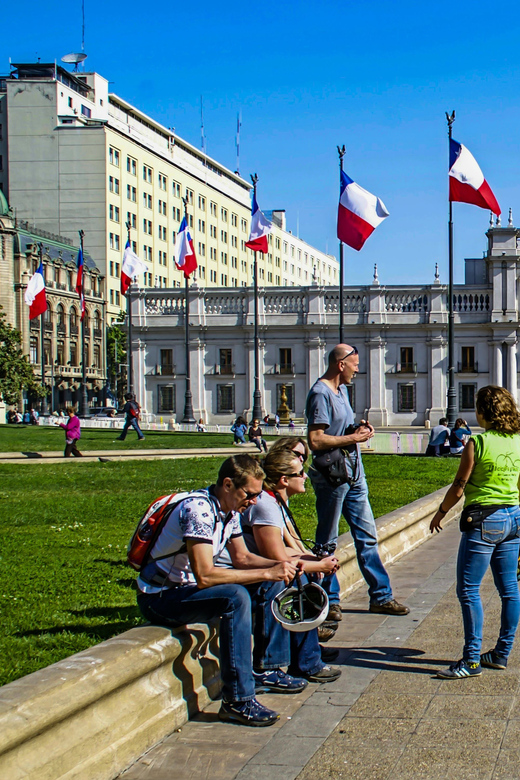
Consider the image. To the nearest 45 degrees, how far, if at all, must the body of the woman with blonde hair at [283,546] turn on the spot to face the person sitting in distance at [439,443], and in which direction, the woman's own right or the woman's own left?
approximately 90° to the woman's own left

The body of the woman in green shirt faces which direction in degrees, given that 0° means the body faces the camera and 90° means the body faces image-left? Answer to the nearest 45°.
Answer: approximately 135°

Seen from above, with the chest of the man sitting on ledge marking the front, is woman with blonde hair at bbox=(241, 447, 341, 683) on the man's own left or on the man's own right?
on the man's own left

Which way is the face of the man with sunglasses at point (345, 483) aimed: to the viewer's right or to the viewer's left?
to the viewer's right

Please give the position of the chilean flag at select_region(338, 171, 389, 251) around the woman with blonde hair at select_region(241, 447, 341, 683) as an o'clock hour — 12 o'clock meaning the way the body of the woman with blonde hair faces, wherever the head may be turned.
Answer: The chilean flag is roughly at 9 o'clock from the woman with blonde hair.

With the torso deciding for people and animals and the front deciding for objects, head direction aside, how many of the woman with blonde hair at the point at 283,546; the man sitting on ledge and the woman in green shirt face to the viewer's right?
2

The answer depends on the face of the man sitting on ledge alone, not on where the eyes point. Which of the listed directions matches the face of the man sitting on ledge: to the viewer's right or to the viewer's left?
to the viewer's right

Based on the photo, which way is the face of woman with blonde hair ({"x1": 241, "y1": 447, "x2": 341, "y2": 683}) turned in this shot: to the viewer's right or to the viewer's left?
to the viewer's right

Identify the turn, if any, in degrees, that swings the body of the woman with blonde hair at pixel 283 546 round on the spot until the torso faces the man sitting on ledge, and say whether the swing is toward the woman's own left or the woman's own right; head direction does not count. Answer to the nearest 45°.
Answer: approximately 135° to the woman's own right

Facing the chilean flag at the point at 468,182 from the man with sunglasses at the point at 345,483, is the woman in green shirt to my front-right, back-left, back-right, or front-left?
back-right

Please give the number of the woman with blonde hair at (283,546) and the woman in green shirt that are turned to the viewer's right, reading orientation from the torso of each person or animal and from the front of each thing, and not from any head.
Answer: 1

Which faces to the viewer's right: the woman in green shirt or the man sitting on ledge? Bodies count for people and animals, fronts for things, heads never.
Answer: the man sitting on ledge

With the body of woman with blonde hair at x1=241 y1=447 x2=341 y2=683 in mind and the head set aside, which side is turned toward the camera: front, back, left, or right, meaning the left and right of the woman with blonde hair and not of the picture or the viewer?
right
